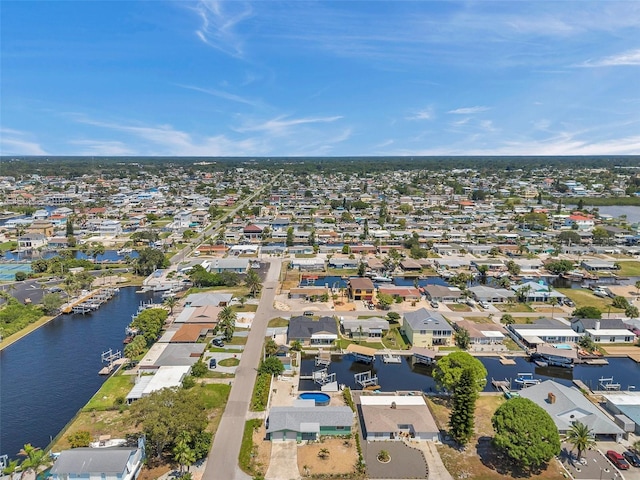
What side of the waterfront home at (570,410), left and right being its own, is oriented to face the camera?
front

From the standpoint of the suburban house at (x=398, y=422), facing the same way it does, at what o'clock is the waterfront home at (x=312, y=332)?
The waterfront home is roughly at 5 o'clock from the suburban house.

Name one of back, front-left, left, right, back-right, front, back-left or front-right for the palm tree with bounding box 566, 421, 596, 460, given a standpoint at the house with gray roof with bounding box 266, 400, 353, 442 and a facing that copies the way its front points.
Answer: left

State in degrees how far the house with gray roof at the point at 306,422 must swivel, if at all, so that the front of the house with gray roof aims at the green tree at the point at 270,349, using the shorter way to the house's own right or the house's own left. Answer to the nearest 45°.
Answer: approximately 180°

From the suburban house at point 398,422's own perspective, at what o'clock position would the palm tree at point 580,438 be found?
The palm tree is roughly at 9 o'clock from the suburban house.

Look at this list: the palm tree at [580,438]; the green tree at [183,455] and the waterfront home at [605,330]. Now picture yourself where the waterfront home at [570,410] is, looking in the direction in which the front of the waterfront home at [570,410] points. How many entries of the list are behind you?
1

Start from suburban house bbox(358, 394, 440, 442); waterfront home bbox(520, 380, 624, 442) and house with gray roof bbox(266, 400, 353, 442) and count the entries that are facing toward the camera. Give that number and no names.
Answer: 3

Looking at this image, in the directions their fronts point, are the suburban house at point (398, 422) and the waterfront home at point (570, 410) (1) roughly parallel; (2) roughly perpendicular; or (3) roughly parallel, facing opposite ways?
roughly parallel

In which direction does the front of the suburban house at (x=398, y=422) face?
toward the camera

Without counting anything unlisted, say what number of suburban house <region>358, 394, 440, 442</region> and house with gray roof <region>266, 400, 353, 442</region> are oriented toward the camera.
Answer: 2

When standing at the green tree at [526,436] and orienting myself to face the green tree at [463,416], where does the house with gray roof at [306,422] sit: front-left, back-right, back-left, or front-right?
front-left

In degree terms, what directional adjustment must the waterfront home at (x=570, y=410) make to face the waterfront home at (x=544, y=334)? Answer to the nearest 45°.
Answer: approximately 180°

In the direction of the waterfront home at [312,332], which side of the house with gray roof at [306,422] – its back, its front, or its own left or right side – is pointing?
back

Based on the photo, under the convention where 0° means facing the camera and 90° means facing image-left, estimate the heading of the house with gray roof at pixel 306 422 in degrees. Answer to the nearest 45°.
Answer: approximately 0°

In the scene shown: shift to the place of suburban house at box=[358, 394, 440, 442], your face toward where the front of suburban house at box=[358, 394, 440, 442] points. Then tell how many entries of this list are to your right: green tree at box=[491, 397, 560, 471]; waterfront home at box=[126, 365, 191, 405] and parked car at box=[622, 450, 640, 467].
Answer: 1

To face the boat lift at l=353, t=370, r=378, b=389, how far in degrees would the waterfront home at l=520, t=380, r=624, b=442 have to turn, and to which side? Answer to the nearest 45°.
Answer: approximately 90° to its right

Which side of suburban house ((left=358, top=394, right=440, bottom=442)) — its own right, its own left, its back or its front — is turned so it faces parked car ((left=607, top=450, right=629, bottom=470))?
left
